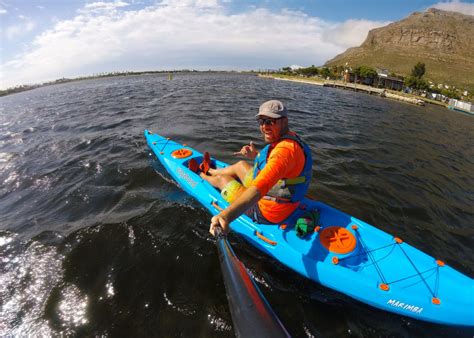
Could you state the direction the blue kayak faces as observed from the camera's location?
facing away from the viewer and to the left of the viewer

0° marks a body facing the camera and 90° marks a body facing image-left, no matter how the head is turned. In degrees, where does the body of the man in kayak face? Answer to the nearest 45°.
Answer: approximately 90°
